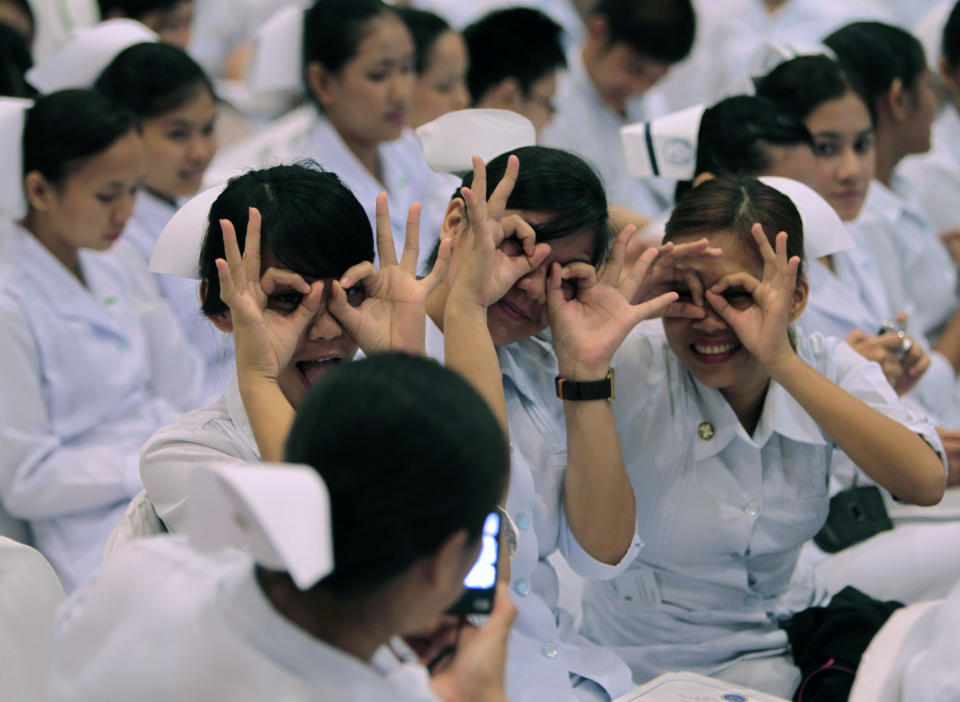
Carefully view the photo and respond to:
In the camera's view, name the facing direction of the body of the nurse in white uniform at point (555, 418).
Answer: toward the camera

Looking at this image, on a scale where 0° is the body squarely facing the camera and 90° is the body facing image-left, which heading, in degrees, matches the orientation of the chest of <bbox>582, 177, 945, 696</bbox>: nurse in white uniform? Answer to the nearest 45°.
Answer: approximately 0°

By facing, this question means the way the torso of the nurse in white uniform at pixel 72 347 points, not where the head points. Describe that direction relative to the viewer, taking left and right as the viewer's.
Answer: facing the viewer and to the right of the viewer

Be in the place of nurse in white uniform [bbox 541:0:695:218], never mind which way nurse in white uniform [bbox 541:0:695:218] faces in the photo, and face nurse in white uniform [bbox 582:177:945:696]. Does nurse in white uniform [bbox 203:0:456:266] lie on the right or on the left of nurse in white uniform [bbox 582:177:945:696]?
right

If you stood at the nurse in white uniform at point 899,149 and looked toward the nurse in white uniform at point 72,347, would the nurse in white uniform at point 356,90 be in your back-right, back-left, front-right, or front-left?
front-right

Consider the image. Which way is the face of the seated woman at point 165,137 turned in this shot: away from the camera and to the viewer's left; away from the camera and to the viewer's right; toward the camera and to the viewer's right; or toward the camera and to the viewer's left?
toward the camera and to the viewer's right

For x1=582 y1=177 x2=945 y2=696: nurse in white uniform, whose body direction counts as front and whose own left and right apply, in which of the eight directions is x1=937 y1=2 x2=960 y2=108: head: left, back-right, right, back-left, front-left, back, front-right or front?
back

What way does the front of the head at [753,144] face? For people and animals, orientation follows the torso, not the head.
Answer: to the viewer's right

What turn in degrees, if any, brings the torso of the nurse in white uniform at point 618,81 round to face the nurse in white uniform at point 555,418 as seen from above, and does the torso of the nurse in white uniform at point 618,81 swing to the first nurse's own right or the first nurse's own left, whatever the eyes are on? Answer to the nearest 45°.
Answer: approximately 45° to the first nurse's own right

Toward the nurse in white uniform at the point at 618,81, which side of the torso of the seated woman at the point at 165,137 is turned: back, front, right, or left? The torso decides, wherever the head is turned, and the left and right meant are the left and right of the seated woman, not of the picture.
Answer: left
